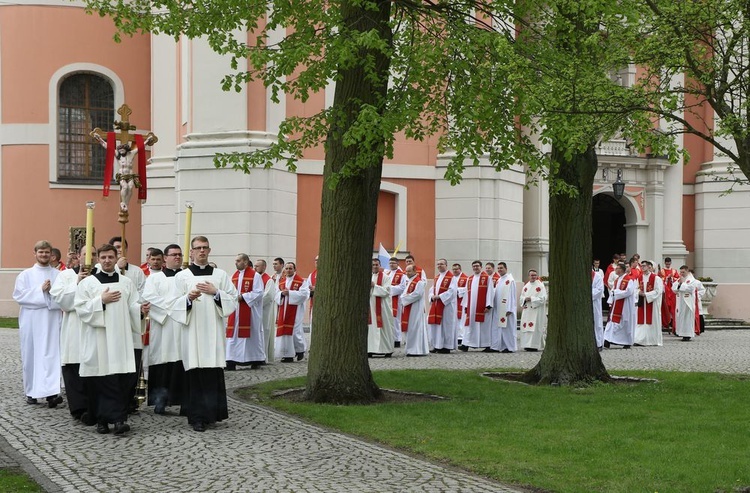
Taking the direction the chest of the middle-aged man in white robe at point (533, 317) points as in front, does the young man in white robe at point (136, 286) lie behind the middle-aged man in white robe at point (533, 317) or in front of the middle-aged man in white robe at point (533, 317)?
in front

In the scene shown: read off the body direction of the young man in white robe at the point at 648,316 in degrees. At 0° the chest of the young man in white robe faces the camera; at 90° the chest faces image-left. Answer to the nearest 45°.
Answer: approximately 45°

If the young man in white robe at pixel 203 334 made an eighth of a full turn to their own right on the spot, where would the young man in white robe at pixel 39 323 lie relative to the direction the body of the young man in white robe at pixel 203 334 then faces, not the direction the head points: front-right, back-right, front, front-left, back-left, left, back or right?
right

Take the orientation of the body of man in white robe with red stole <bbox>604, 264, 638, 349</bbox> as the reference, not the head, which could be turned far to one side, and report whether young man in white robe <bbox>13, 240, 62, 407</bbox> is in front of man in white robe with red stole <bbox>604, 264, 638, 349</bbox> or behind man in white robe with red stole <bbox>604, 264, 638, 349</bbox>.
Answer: in front

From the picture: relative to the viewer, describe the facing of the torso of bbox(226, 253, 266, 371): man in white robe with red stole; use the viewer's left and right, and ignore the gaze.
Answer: facing the viewer and to the left of the viewer

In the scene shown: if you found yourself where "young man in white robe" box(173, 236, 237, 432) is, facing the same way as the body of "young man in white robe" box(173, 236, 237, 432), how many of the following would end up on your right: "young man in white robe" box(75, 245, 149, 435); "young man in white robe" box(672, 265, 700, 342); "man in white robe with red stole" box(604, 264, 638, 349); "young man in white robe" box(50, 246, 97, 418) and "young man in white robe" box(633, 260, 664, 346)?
2

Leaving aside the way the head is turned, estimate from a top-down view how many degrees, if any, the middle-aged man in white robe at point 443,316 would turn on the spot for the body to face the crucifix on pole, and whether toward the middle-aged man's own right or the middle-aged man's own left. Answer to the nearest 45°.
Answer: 0° — they already face it
